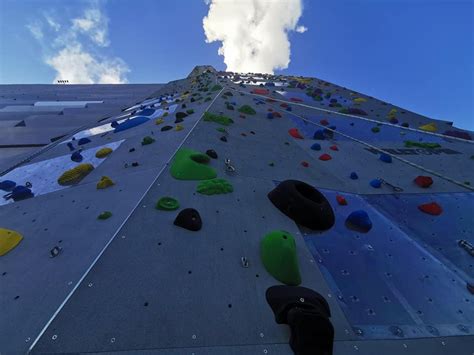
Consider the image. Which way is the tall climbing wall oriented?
toward the camera
